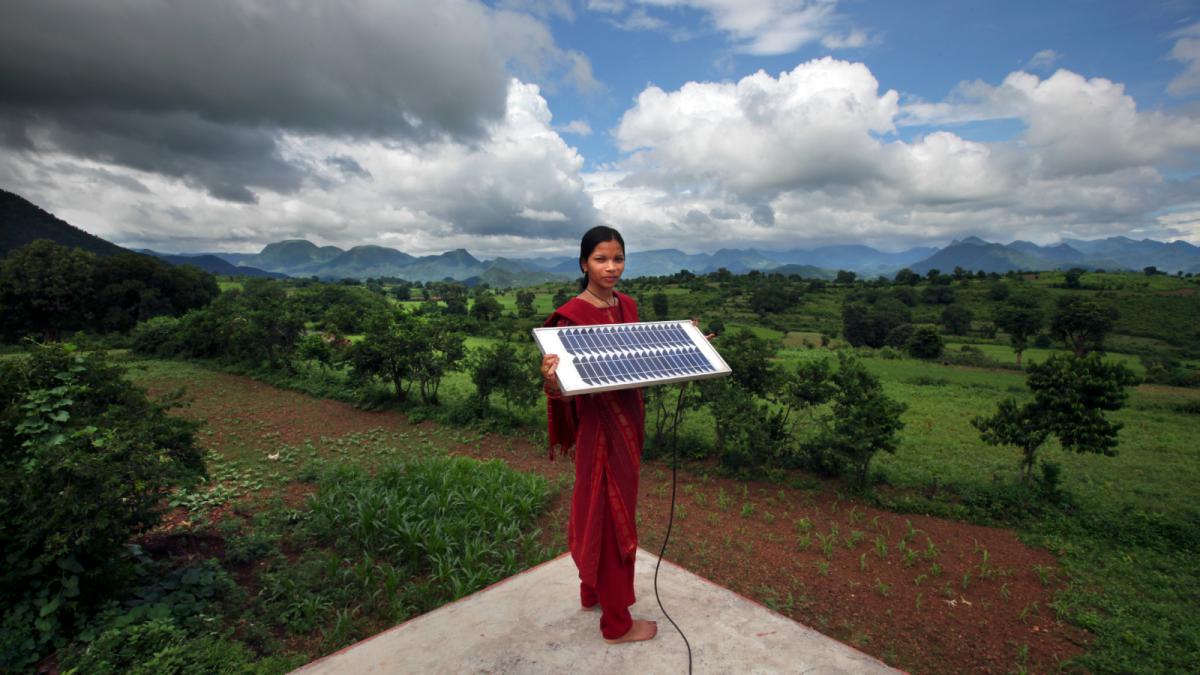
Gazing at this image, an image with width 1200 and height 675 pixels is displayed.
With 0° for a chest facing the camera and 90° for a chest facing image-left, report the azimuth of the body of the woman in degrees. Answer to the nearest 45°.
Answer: approximately 315°

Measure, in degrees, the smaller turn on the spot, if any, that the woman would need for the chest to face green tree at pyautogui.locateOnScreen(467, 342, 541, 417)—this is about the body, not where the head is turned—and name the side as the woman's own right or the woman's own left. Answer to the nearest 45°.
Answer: approximately 135° to the woman's own left

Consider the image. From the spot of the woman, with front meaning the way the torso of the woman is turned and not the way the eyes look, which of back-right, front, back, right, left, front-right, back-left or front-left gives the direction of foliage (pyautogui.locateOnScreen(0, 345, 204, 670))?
back-right

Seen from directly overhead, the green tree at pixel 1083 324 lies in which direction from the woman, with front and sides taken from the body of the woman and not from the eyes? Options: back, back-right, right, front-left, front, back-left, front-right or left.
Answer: left

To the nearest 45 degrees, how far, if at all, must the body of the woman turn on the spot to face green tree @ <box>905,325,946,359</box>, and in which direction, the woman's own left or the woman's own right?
approximately 90° to the woman's own left

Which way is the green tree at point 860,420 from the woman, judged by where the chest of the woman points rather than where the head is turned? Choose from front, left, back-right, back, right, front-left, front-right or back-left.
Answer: left

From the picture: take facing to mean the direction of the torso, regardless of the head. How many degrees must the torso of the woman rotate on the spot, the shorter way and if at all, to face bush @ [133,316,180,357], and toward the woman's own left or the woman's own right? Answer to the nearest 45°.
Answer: approximately 180°

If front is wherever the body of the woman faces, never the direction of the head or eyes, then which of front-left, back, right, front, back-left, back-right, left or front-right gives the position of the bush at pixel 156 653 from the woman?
back-right

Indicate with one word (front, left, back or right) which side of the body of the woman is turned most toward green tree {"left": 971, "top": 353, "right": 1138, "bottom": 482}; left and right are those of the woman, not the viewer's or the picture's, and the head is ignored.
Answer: left

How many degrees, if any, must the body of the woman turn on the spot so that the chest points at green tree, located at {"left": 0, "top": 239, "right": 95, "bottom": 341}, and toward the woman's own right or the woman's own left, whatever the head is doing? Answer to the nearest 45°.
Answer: approximately 180°
